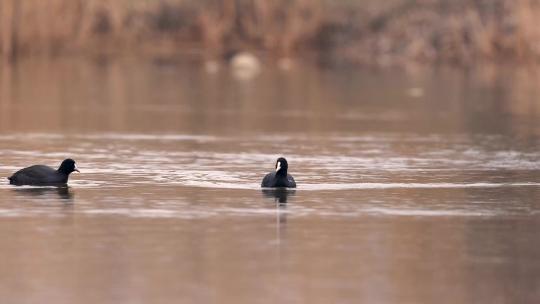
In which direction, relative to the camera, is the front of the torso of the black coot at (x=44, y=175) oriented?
to the viewer's right
